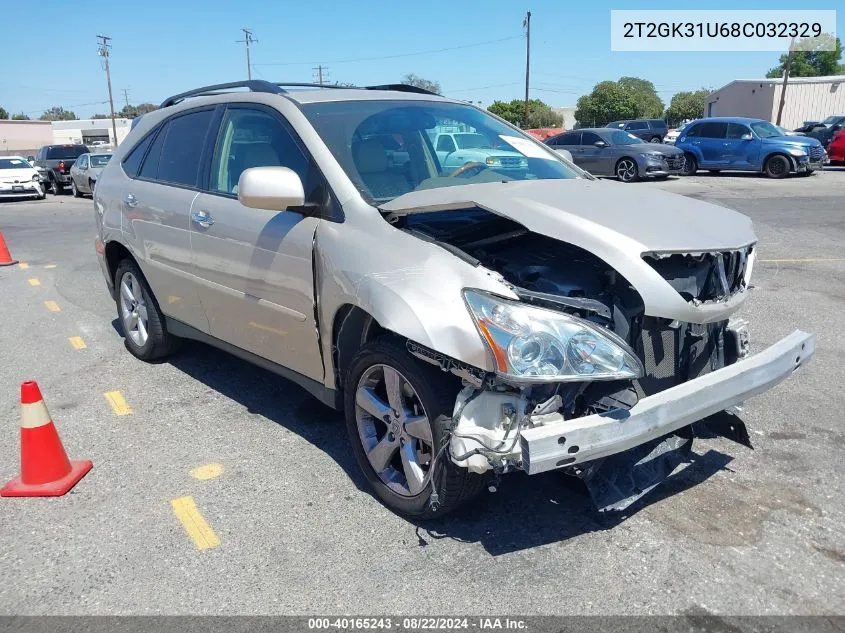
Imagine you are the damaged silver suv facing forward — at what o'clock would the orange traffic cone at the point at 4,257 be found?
The orange traffic cone is roughly at 6 o'clock from the damaged silver suv.

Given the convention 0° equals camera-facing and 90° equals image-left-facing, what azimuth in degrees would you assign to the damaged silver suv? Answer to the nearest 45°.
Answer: approximately 315°

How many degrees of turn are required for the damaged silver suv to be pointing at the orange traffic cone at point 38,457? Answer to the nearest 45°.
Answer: approximately 135° to its right

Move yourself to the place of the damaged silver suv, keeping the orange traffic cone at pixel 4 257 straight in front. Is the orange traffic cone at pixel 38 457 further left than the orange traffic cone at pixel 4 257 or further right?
left

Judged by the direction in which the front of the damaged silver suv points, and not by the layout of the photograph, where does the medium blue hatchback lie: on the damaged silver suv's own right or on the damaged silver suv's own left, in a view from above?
on the damaged silver suv's own left
